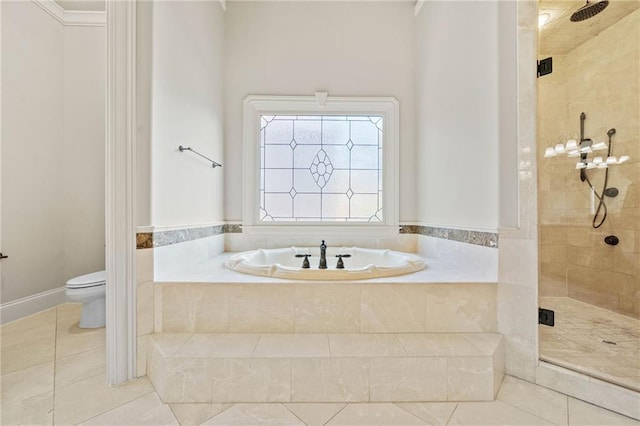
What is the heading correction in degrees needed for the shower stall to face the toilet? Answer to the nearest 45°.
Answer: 0° — it already faces it

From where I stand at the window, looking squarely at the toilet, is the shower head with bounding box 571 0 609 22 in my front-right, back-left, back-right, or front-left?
back-left

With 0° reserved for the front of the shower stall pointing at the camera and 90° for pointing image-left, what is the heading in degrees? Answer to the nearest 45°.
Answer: approximately 45°
